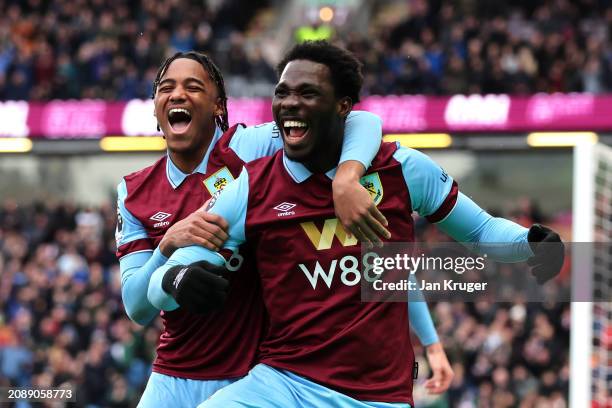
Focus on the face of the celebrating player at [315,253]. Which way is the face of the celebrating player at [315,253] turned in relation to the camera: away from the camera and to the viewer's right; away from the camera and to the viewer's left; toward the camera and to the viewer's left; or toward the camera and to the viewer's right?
toward the camera and to the viewer's left

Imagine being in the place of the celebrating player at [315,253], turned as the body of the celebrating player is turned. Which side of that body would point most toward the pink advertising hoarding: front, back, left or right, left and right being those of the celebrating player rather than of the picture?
back

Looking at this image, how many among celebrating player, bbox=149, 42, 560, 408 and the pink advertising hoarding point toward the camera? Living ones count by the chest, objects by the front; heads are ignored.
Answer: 2

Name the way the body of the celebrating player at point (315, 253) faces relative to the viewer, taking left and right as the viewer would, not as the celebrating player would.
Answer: facing the viewer

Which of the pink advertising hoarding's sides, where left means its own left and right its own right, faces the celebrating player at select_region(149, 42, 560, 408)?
front

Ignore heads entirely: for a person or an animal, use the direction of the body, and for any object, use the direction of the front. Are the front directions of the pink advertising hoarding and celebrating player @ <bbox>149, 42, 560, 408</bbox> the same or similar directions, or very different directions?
same or similar directions

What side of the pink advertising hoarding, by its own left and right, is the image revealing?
front

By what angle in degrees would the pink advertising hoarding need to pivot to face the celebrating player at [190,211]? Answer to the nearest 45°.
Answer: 0° — it already faces them

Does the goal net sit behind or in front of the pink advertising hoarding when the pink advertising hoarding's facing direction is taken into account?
in front

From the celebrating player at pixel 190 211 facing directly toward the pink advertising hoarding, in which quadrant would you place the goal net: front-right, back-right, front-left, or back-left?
front-right
